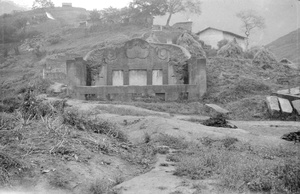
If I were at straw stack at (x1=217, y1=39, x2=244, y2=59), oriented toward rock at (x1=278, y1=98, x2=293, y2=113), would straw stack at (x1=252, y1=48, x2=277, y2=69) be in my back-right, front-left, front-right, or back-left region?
front-left

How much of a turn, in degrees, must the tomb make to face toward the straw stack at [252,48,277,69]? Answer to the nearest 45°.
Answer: approximately 135° to its left

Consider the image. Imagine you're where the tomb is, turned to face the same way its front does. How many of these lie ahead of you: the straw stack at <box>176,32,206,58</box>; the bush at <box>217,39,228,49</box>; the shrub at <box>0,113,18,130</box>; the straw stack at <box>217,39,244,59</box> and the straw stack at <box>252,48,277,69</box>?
1

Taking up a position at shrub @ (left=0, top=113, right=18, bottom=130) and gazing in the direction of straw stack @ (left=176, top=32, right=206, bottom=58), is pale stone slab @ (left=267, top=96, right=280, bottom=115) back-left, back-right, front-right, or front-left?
front-right

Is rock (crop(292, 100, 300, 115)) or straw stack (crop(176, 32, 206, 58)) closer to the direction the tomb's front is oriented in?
the rock

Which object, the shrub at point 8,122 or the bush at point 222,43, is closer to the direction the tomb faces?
the shrub

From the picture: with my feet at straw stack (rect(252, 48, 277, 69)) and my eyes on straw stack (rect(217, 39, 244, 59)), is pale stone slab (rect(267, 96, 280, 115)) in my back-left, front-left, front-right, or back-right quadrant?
back-left

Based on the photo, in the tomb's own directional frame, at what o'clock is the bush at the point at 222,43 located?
The bush is roughly at 7 o'clock from the tomb.

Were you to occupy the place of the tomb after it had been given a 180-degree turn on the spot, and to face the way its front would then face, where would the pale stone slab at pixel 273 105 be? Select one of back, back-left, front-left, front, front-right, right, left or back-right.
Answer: back-right

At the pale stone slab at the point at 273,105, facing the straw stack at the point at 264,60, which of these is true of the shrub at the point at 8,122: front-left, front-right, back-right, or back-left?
back-left

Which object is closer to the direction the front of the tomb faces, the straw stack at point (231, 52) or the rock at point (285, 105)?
the rock

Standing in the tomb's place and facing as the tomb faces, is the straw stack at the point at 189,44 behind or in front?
behind

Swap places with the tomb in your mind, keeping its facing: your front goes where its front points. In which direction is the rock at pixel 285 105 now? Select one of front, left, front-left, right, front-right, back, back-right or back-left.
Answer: front-left

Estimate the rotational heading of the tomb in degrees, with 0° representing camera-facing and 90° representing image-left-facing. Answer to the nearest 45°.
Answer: approximately 0°
